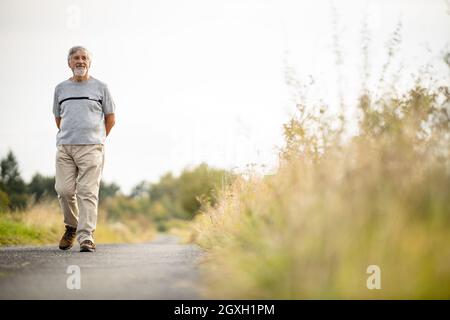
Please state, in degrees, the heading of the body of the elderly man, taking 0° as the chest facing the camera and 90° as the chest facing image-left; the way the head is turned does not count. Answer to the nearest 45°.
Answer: approximately 0°
